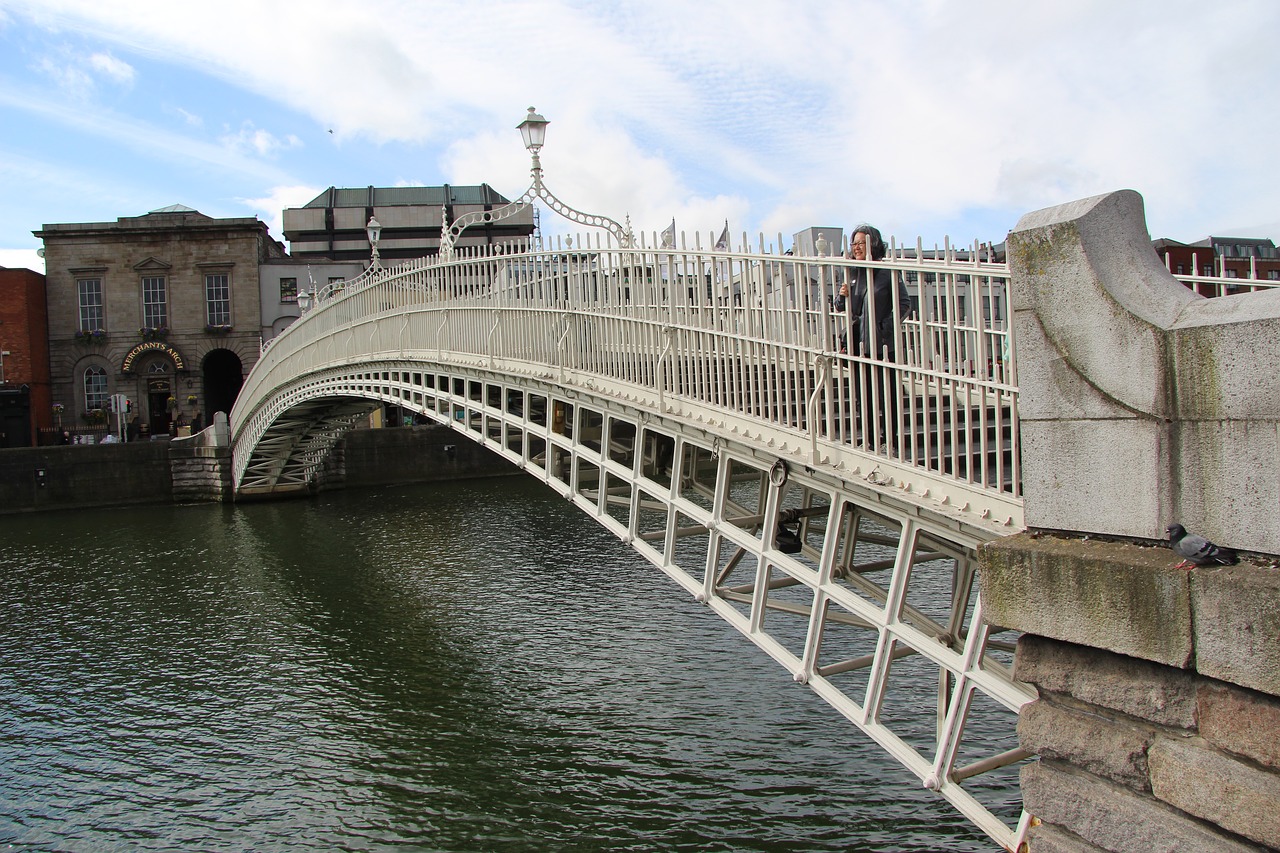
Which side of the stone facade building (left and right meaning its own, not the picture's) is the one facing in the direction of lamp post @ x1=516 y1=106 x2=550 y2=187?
front

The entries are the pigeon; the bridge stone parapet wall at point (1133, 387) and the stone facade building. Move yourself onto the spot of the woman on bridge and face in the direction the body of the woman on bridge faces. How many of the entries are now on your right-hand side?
1

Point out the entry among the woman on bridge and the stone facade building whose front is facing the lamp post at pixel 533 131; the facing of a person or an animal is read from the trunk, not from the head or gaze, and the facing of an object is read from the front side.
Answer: the stone facade building

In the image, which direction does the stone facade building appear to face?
toward the camera

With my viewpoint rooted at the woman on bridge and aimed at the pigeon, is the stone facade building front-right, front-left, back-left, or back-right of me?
back-right

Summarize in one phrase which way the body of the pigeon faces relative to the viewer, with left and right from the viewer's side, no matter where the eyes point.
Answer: facing to the left of the viewer

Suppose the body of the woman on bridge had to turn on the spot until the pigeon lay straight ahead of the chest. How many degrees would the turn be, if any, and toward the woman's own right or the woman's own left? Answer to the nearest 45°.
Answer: approximately 45° to the woman's own left

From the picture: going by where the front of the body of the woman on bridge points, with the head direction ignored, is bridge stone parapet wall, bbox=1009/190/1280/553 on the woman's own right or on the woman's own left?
on the woman's own left

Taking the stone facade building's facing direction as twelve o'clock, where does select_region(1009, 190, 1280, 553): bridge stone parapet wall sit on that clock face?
The bridge stone parapet wall is roughly at 12 o'clock from the stone facade building.

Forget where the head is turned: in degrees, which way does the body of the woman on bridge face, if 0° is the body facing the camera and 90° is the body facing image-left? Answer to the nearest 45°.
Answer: approximately 45°

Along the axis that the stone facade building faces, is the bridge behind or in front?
in front

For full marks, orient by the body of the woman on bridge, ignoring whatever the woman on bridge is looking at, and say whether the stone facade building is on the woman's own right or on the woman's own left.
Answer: on the woman's own right

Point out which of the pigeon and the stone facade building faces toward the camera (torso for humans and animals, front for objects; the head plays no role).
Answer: the stone facade building
